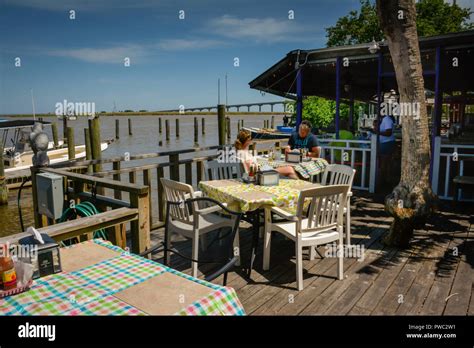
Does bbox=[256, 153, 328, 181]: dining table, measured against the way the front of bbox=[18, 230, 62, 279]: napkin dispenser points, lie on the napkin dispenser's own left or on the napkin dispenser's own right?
on the napkin dispenser's own left

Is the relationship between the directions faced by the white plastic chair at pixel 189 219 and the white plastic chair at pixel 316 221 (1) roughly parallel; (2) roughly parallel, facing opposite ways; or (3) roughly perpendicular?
roughly perpendicular

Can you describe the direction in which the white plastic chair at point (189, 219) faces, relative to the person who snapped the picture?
facing away from the viewer and to the right of the viewer

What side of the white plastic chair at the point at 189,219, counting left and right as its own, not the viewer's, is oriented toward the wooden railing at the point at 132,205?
back

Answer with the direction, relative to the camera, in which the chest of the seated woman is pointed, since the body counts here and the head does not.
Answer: to the viewer's right

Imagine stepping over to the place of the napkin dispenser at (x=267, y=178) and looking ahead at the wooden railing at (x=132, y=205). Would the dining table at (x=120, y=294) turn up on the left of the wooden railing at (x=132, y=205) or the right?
left

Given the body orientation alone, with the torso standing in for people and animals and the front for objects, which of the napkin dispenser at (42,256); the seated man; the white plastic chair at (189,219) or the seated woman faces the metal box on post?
the seated man

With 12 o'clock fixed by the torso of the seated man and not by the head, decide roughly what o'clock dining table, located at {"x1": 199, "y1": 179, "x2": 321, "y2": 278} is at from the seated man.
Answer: The dining table is roughly at 11 o'clock from the seated man.

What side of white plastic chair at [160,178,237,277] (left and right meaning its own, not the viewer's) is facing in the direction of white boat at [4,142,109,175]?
left

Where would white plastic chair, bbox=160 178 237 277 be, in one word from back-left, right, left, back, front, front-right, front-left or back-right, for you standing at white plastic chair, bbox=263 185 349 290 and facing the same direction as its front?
front-left

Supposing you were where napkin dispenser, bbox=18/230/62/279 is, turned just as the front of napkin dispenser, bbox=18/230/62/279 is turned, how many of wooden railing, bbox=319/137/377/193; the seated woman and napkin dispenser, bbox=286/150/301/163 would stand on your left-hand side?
3

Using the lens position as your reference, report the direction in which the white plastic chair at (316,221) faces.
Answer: facing away from the viewer and to the left of the viewer
